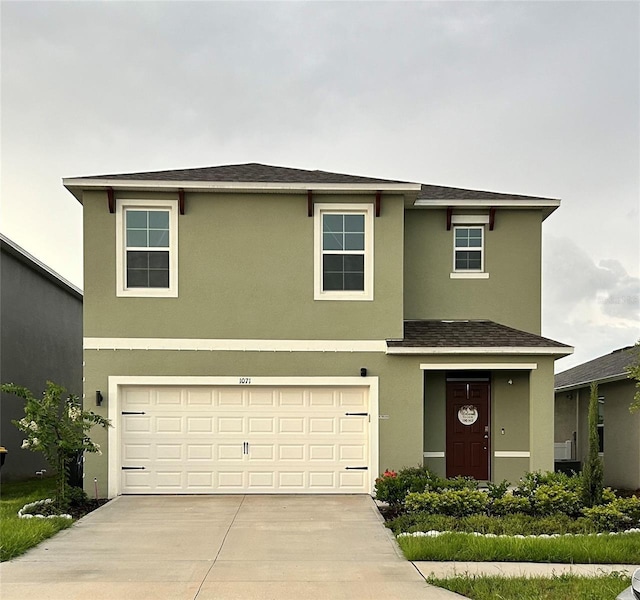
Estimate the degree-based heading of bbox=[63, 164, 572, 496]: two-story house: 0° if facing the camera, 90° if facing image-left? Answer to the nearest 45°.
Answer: approximately 0°

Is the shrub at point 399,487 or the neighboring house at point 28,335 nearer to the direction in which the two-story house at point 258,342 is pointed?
the shrub

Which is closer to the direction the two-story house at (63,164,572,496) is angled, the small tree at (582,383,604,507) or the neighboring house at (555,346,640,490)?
the small tree

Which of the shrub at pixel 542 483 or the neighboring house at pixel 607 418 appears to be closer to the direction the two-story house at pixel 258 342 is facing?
the shrub
